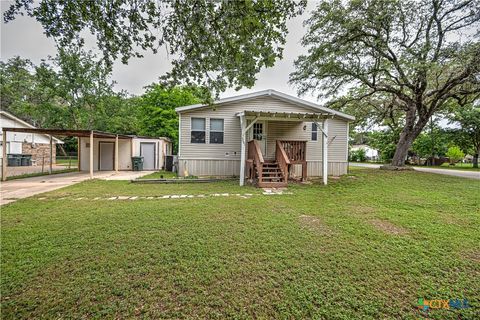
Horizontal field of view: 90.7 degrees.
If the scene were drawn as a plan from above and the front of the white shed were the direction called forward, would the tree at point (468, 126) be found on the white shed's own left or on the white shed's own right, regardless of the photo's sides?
on the white shed's own left

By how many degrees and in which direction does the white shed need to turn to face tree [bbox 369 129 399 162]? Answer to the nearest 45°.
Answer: approximately 90° to its left

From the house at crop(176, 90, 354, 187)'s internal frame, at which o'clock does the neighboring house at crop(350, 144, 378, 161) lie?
The neighboring house is roughly at 7 o'clock from the house.

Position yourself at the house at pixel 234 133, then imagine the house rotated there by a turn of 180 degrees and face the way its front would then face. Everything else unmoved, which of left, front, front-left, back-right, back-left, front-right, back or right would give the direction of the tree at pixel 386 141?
front-right

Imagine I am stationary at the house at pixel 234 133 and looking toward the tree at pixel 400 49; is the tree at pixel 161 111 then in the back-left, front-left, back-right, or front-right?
back-left

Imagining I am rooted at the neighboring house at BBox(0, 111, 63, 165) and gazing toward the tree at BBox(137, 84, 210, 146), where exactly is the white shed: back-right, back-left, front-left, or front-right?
front-right

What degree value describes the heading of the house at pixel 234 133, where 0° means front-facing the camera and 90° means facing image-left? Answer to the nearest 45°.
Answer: approximately 0°

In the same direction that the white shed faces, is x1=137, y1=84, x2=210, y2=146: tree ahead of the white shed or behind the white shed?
behind

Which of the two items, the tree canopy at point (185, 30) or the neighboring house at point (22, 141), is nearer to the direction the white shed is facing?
the tree canopy

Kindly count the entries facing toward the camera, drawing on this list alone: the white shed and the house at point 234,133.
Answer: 2

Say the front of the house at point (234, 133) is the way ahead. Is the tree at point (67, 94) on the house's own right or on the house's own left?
on the house's own right

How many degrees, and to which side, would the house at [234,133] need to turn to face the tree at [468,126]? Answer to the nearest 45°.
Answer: approximately 135° to its left

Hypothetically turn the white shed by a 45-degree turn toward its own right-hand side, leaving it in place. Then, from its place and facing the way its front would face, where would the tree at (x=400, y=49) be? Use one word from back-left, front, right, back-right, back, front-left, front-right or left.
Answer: left

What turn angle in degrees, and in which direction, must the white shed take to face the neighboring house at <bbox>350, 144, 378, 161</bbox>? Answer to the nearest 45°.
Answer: approximately 90° to its left

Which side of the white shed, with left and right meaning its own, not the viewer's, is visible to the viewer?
front
